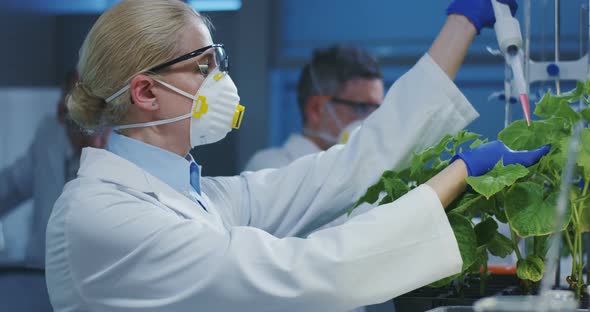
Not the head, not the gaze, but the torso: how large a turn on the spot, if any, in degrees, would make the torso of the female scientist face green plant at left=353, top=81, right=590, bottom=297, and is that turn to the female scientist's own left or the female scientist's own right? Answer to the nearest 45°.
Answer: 0° — they already face it

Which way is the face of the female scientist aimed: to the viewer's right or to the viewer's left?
to the viewer's right

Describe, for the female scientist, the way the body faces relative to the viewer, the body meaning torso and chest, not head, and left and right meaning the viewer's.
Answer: facing to the right of the viewer
